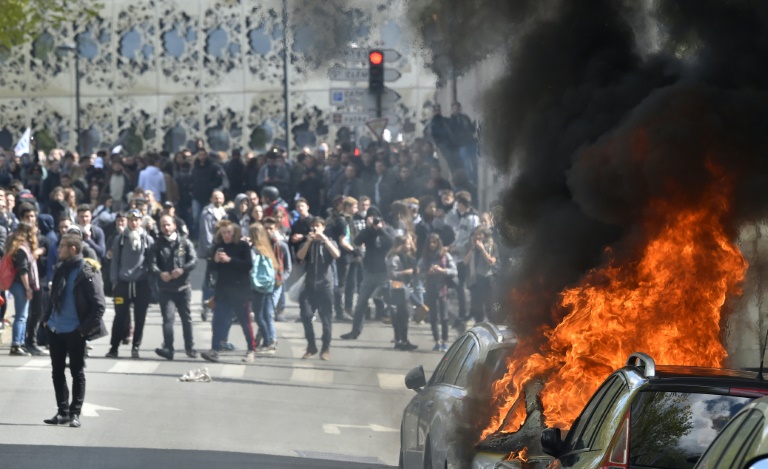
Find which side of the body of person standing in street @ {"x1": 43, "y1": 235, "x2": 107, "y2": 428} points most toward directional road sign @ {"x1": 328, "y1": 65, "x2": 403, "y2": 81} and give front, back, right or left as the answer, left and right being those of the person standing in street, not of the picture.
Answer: back

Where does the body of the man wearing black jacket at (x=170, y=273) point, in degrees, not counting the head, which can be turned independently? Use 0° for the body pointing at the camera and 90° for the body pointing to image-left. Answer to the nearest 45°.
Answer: approximately 0°

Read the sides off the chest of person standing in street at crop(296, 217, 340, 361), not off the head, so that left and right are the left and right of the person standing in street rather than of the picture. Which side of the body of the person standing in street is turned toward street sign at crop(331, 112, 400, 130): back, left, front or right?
back

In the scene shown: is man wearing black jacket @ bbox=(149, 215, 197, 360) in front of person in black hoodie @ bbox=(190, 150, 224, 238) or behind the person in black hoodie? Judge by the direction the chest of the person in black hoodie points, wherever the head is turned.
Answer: in front

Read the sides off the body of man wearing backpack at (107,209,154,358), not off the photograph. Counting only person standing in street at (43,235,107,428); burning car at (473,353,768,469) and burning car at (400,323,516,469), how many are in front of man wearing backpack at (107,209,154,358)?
3

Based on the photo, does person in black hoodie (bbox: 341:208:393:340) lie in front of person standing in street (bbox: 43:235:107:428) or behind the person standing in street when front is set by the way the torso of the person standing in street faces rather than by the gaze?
behind

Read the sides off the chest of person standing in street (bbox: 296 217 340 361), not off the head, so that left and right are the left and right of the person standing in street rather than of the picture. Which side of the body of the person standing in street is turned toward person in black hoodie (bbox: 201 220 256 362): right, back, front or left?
right

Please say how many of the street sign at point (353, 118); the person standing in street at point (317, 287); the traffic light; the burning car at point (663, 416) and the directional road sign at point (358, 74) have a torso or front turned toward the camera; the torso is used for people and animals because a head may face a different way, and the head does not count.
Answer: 4

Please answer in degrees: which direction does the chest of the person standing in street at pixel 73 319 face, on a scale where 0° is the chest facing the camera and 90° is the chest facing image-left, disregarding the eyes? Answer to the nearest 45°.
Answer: approximately 45°
